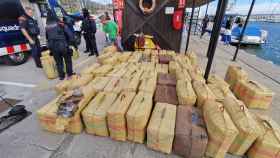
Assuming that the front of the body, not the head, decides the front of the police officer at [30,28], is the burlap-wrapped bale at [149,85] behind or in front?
in front

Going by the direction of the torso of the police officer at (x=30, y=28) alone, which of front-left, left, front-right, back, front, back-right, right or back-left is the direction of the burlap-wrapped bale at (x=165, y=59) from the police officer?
front

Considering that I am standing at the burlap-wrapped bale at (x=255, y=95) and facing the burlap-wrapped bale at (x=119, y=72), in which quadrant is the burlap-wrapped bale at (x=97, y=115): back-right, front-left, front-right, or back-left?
front-left

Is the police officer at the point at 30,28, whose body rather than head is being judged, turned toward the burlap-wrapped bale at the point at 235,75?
yes

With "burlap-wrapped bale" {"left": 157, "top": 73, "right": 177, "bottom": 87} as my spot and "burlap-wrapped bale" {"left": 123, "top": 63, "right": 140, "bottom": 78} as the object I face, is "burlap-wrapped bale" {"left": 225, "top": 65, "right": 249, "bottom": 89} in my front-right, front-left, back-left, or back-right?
back-right

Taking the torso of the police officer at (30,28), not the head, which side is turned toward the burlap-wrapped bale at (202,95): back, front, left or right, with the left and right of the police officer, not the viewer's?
front

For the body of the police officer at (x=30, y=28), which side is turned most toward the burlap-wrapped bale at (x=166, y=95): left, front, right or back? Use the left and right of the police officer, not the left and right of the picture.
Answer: front

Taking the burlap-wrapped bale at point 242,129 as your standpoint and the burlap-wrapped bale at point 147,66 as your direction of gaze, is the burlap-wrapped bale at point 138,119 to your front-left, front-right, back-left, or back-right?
front-left

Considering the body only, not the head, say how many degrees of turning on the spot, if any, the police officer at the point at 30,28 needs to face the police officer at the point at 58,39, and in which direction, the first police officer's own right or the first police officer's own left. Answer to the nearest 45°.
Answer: approximately 45° to the first police officer's own right

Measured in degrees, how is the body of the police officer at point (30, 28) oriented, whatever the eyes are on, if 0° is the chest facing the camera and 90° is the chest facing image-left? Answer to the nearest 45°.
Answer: approximately 315°

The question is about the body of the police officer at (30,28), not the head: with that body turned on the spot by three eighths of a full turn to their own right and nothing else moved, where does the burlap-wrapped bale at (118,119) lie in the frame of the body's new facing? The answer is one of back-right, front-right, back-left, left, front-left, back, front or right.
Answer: left

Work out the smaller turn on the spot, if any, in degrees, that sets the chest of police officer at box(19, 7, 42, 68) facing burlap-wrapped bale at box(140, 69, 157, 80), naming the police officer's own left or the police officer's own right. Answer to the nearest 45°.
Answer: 0° — they already face it

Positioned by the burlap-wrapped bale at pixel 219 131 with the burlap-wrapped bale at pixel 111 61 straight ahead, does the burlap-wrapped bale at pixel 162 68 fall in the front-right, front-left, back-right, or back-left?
front-right

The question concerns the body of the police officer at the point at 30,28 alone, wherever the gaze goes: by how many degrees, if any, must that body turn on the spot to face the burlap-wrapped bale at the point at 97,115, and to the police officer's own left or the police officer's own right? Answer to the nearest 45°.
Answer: approximately 45° to the police officer's own right

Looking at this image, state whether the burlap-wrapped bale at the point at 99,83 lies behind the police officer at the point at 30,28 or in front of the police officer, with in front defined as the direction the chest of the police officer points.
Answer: in front

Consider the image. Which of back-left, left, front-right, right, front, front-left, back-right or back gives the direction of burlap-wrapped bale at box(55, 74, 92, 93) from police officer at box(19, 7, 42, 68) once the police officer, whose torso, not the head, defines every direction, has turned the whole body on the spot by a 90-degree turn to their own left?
back-right

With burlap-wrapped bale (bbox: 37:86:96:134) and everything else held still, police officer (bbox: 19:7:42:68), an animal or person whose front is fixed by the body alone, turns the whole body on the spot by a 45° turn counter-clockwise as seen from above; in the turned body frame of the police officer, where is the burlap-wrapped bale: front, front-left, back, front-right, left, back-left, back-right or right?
right

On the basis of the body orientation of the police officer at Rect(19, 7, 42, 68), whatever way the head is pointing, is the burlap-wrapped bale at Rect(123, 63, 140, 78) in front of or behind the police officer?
in front

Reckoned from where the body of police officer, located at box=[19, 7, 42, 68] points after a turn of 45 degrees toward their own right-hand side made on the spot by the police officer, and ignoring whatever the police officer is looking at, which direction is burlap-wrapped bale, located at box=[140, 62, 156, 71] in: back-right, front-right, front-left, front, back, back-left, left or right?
front-left
